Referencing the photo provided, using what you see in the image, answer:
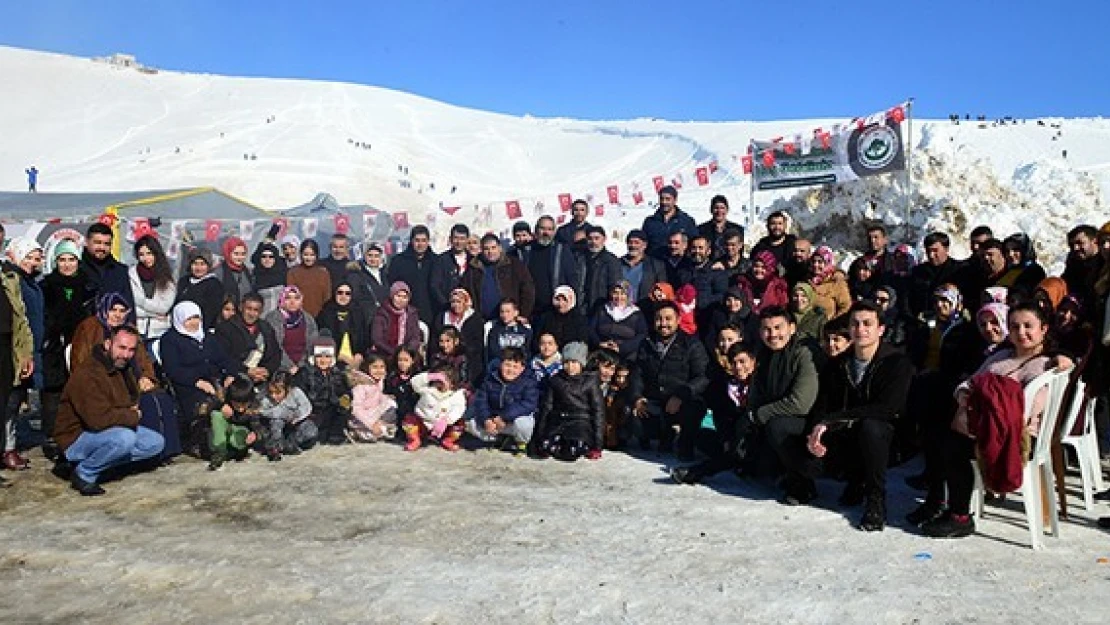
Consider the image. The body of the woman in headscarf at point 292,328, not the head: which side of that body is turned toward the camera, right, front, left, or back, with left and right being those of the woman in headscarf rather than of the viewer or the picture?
front

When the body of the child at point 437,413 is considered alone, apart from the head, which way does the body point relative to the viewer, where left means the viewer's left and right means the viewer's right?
facing the viewer

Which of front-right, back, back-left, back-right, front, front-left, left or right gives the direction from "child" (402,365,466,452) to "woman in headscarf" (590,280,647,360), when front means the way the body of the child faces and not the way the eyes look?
left

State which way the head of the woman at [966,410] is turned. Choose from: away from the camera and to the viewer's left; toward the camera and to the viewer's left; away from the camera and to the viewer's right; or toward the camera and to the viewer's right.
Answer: toward the camera and to the viewer's left

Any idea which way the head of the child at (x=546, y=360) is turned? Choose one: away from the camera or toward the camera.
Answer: toward the camera

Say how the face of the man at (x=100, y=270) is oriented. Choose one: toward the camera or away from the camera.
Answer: toward the camera

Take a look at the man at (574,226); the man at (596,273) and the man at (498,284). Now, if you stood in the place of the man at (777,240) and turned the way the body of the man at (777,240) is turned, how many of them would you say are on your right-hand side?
3

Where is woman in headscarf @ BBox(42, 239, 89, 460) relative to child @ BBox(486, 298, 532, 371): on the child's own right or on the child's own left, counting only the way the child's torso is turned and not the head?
on the child's own right

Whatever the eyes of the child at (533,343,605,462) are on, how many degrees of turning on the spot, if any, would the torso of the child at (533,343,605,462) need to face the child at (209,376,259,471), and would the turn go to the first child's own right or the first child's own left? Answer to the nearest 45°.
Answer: approximately 90° to the first child's own right

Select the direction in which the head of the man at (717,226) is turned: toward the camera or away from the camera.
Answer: toward the camera

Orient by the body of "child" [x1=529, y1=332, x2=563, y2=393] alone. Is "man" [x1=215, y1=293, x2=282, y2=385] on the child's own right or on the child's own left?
on the child's own right

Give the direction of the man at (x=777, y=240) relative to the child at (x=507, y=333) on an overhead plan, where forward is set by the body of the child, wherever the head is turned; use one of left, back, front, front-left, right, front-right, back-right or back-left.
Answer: left

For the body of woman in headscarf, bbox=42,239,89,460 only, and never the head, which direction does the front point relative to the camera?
toward the camera

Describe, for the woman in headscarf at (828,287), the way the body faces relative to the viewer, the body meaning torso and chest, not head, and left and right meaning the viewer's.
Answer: facing the viewer and to the left of the viewer

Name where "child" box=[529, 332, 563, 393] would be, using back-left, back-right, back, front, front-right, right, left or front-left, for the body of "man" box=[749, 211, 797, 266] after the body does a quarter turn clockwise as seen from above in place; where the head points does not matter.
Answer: front-left

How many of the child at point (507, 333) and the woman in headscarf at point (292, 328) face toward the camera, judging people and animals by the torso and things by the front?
2
